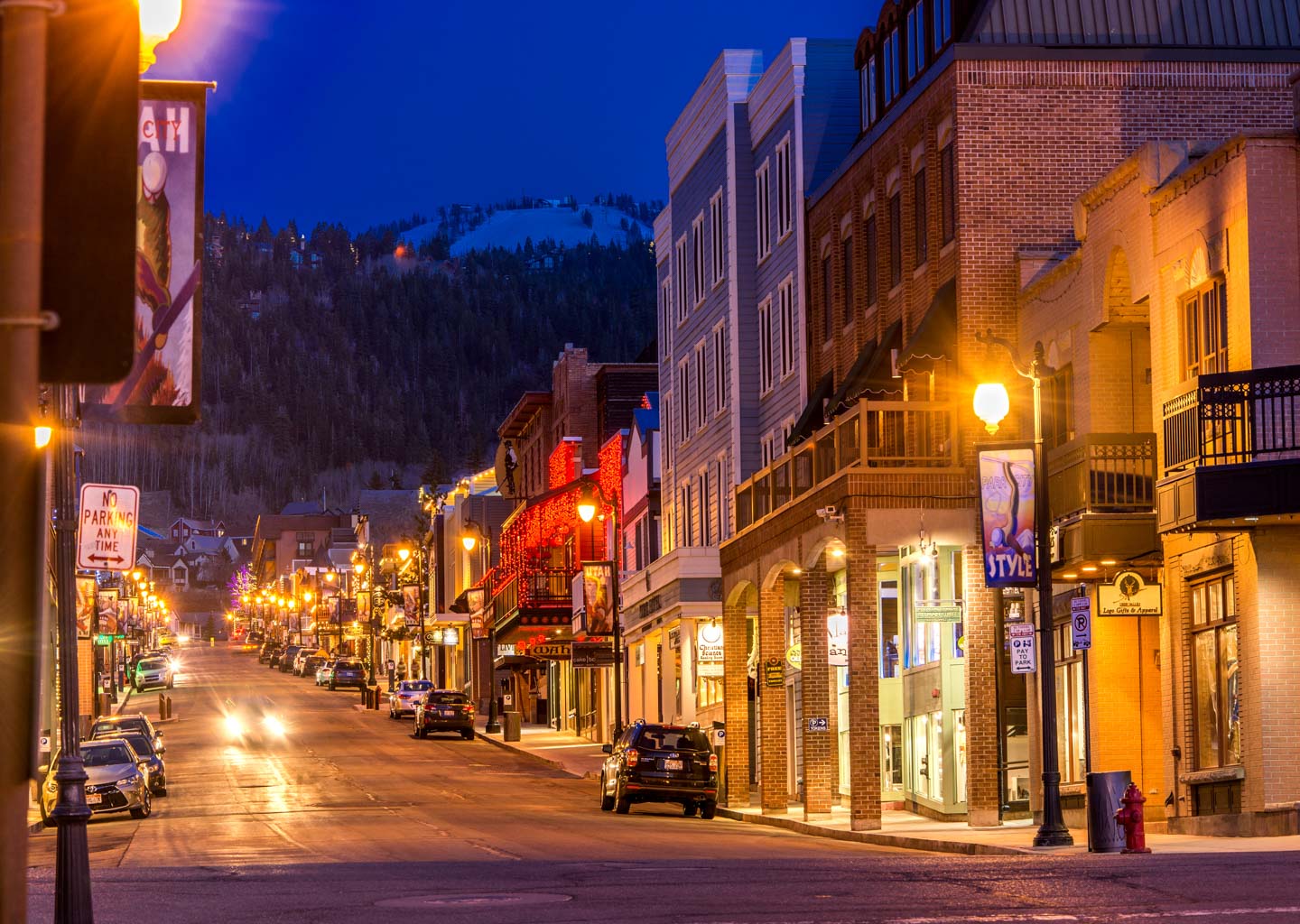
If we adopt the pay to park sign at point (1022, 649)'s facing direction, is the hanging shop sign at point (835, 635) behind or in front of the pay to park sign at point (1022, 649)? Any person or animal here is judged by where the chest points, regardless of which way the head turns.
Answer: behind

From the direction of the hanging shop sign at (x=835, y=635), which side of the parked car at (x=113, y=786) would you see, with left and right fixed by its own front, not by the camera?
left

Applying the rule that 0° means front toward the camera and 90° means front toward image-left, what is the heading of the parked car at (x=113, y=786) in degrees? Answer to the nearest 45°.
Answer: approximately 0°

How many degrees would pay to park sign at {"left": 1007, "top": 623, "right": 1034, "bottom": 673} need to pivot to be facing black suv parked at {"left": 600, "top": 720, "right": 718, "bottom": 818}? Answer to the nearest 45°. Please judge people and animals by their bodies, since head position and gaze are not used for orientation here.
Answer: approximately 135° to its right

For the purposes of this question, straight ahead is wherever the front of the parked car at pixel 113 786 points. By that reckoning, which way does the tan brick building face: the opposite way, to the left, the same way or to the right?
to the right

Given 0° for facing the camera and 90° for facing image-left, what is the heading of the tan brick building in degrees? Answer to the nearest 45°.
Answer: approximately 45°

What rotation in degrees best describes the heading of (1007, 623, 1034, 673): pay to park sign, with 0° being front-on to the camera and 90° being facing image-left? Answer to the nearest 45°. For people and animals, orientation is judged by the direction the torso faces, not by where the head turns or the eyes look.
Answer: approximately 0°

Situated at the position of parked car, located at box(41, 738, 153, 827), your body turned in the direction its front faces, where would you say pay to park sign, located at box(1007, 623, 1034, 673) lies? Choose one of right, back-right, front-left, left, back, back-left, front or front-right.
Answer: front-left

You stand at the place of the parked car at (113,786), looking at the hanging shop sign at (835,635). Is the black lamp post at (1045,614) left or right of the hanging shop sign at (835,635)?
right

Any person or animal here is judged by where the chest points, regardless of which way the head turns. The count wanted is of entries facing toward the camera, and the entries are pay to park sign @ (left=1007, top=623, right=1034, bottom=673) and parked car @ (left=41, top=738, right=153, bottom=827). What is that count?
2

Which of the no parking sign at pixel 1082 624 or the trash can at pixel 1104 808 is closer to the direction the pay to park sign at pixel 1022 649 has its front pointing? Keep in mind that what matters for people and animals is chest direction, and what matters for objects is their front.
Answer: the trash can

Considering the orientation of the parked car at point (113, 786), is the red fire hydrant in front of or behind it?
in front

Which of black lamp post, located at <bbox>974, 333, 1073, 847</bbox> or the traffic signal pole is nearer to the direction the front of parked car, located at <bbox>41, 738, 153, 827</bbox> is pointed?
the traffic signal pole

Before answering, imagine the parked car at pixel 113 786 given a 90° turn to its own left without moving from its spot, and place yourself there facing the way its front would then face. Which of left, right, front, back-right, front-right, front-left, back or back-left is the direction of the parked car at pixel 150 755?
left
